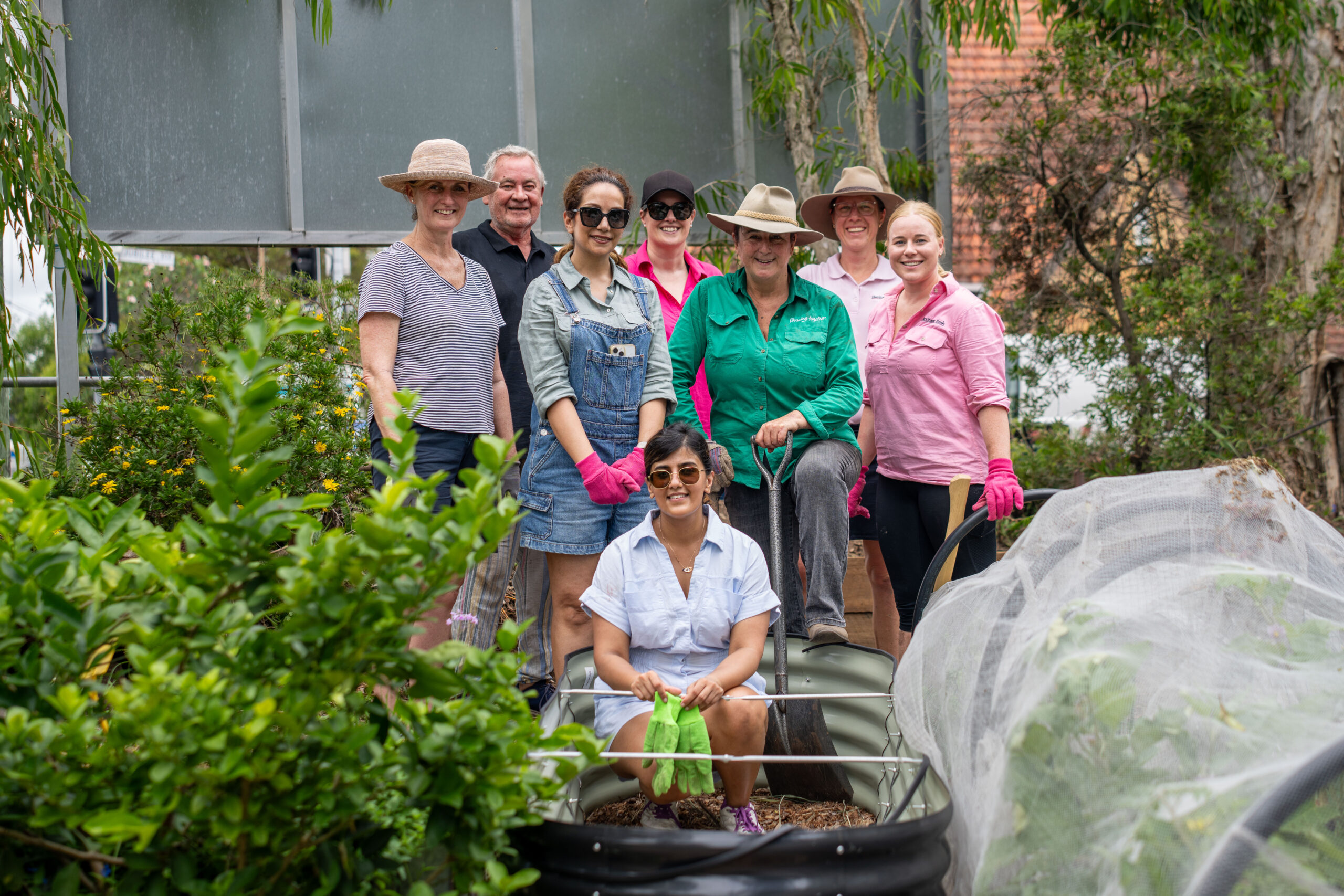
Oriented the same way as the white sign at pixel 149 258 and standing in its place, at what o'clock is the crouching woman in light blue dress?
The crouching woman in light blue dress is roughly at 12 o'clock from the white sign.

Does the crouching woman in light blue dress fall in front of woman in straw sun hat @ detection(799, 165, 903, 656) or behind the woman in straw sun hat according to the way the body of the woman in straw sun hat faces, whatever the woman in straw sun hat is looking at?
in front

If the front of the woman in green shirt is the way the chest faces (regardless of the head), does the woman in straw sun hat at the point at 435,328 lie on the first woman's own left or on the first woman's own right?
on the first woman's own right

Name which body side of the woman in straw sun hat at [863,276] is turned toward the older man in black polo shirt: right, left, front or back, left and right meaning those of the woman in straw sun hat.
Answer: right

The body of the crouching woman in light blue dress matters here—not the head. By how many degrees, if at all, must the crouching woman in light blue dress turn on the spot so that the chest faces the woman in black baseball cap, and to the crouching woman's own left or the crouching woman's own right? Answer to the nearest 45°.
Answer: approximately 180°

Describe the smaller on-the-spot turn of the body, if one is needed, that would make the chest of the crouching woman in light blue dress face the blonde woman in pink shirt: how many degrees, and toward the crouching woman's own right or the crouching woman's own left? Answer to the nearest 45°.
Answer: approximately 135° to the crouching woman's own left

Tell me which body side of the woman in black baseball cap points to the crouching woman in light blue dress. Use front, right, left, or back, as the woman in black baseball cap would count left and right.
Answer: front
